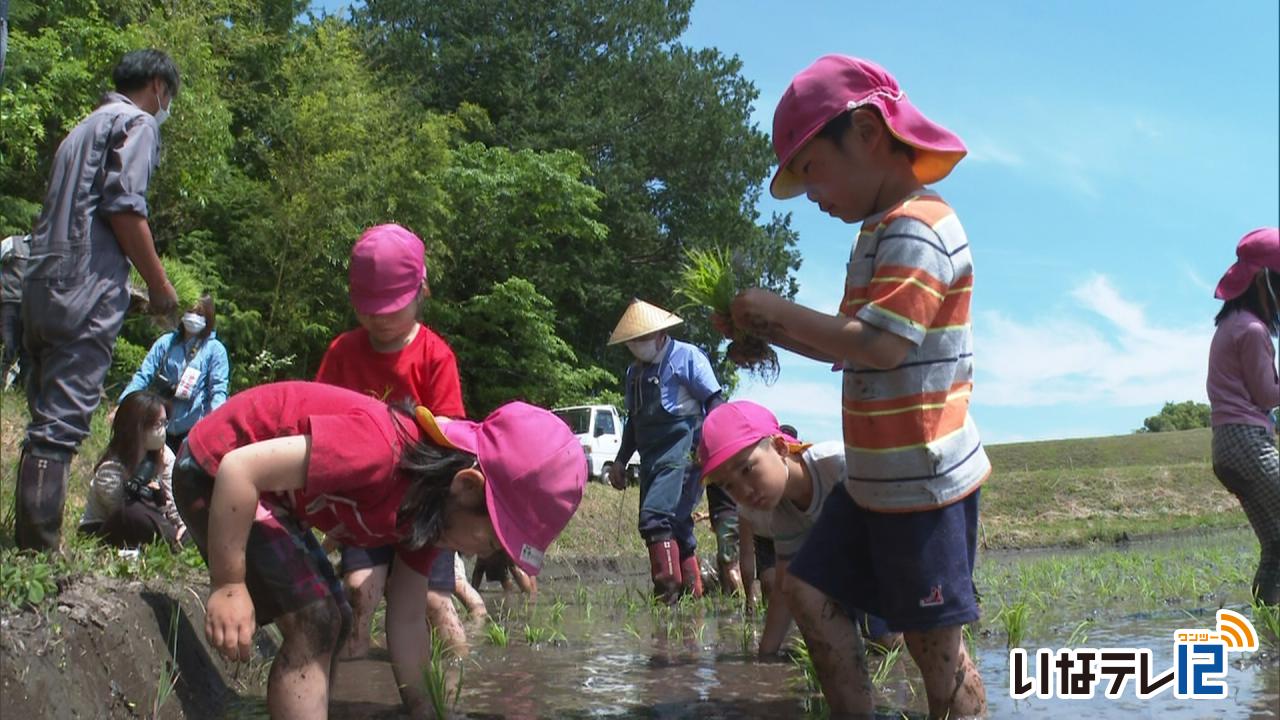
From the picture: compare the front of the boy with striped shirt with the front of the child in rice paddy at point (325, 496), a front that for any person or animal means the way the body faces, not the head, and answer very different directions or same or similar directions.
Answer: very different directions

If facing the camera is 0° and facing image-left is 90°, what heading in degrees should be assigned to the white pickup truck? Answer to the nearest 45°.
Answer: approximately 45°

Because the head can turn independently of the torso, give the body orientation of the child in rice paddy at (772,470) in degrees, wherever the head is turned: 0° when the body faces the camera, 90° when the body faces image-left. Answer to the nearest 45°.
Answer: approximately 45°

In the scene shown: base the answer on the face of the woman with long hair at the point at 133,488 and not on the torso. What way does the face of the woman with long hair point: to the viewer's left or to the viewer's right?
to the viewer's right

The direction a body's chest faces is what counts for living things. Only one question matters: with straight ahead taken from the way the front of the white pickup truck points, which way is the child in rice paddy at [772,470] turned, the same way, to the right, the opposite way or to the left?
the same way

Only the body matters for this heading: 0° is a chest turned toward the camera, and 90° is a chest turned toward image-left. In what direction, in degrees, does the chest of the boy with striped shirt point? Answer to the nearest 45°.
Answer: approximately 90°

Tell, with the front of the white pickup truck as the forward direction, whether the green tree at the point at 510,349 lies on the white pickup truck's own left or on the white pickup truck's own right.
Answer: on the white pickup truck's own right

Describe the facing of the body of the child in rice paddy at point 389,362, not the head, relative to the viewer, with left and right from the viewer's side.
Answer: facing the viewer

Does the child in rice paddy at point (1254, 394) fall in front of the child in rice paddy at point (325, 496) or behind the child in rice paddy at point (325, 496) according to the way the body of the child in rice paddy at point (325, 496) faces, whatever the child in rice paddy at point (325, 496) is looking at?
in front

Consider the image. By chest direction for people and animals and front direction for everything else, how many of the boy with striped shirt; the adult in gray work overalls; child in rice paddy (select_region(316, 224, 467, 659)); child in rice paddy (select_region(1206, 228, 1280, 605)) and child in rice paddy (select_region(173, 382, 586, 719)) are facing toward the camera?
1

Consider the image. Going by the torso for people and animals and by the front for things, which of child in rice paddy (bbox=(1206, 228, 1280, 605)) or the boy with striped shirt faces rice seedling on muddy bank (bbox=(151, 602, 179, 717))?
the boy with striped shirt

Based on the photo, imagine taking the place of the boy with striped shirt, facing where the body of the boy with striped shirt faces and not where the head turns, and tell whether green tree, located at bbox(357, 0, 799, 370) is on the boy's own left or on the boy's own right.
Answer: on the boy's own right

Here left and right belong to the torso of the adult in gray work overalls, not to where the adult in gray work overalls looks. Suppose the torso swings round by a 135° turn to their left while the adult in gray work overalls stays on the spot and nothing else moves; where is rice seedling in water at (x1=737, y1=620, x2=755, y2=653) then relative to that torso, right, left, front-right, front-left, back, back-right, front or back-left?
back
